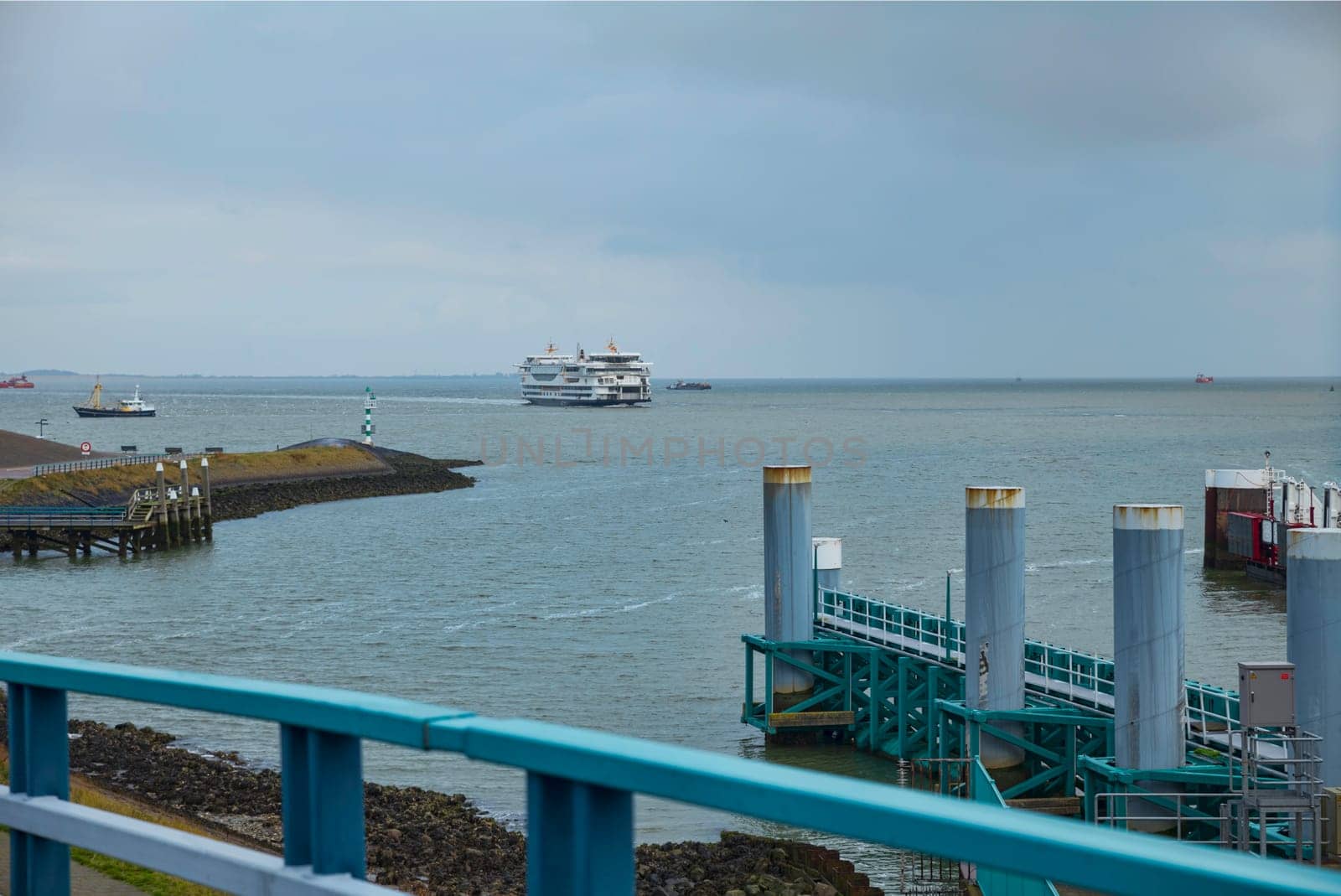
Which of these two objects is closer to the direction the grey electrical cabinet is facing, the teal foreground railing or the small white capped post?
the teal foreground railing

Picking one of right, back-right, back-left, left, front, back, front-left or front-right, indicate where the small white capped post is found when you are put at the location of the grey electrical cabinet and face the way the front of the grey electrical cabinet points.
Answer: back-right

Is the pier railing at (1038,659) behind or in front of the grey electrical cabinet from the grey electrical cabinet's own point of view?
behind

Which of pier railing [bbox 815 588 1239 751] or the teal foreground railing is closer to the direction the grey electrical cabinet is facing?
the teal foreground railing

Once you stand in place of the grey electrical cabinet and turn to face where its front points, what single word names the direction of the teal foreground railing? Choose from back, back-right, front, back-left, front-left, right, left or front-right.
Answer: front

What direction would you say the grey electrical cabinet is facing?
toward the camera

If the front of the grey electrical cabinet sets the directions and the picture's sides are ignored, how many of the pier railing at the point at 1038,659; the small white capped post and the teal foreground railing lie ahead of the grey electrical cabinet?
1

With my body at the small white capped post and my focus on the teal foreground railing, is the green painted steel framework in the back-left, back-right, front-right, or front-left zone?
front-left
